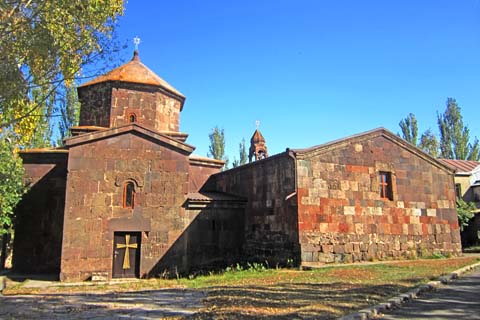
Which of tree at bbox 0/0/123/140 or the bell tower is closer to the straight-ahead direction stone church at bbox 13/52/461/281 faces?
the tree

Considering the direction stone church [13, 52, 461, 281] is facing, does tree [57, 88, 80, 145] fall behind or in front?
behind

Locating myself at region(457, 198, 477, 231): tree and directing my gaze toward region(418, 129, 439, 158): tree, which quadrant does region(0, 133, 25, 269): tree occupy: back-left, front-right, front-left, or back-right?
back-left

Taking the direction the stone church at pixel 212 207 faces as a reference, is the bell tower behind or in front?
behind

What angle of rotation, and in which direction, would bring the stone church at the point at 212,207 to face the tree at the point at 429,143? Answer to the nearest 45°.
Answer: approximately 135° to its left

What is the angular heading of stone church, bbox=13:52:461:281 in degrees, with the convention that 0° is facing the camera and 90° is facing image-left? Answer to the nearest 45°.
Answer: approximately 0°

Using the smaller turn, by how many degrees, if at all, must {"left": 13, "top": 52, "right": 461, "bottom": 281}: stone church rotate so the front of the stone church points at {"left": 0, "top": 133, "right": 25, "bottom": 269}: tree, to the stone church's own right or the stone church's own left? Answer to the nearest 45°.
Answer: approximately 90° to the stone church's own right

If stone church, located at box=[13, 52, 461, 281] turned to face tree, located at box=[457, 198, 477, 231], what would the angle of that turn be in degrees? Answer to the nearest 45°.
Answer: approximately 135° to its left

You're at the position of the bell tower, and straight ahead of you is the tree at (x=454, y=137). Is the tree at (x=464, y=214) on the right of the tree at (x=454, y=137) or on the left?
right

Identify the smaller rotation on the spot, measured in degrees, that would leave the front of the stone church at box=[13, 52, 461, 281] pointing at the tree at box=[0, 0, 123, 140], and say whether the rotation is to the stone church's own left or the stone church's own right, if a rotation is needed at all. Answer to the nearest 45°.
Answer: approximately 45° to the stone church's own right

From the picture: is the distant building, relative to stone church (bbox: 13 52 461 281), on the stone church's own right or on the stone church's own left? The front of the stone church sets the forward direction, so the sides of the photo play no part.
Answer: on the stone church's own left
